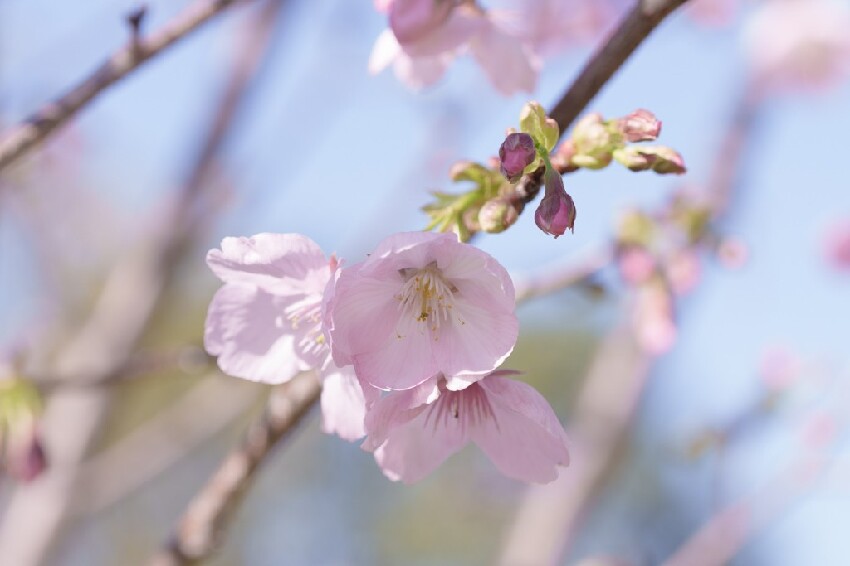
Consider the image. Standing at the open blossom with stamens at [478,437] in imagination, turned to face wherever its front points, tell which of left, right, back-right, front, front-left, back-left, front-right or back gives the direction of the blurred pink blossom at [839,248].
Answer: back-left

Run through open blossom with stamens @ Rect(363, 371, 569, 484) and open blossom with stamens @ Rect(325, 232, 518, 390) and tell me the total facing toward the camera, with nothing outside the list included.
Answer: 2

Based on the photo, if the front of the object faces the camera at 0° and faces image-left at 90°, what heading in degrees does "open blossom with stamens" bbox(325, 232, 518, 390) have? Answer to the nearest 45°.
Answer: approximately 0°
